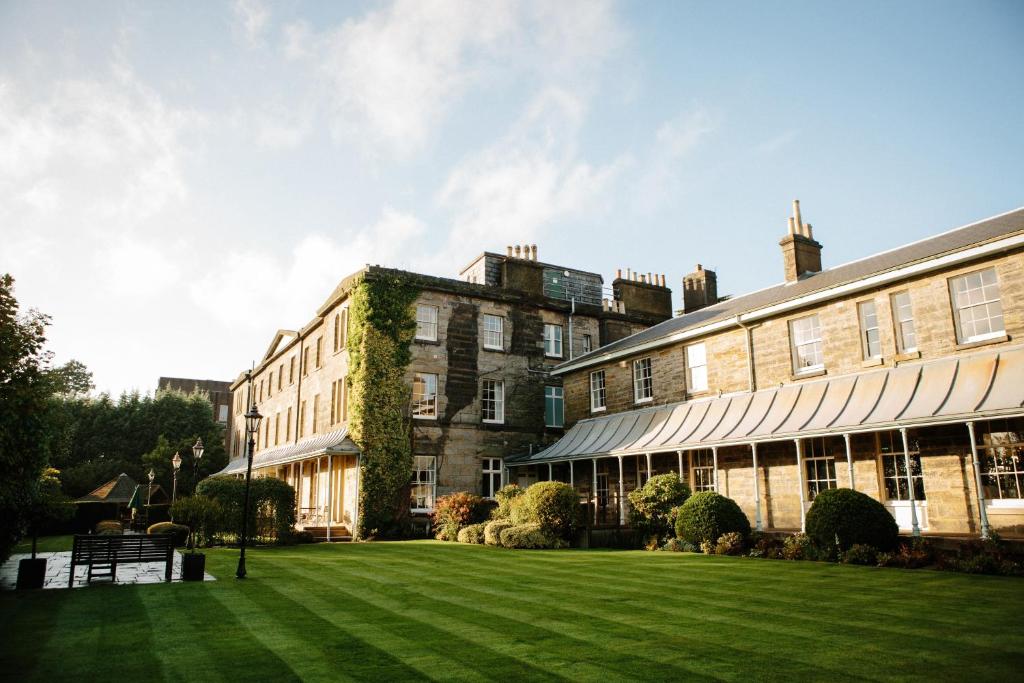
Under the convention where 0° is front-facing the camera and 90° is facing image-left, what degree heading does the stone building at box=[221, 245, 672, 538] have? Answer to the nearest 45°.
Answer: approximately 45°

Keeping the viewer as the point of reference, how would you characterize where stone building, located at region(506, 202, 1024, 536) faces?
facing the viewer and to the left of the viewer

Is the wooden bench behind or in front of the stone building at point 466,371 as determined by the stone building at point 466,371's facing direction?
in front

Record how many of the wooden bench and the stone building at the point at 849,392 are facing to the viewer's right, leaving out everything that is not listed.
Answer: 0

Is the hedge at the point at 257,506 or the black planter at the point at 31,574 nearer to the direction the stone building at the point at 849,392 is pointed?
the black planter

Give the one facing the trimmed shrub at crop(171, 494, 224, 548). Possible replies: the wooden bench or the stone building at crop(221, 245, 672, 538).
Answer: the stone building

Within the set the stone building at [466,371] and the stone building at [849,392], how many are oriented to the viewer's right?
0

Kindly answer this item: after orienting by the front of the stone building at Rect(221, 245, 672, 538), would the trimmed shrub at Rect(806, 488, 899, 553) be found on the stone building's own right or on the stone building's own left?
on the stone building's own left

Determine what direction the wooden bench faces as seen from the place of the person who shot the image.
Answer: facing the viewer

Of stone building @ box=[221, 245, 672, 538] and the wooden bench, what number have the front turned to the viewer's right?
0

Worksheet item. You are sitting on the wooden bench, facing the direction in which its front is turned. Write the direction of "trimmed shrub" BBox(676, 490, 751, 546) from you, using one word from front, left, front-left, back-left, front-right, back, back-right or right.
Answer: left

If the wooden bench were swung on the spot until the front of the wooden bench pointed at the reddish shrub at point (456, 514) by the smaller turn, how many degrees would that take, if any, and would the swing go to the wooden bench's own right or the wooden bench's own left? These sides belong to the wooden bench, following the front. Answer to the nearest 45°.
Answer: approximately 45° to the wooden bench's own right

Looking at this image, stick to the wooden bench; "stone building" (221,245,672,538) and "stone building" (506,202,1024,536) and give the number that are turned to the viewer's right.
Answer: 0

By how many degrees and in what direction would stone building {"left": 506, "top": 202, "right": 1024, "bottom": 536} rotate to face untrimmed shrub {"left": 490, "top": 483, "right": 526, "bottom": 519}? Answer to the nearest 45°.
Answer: approximately 45° to its right
